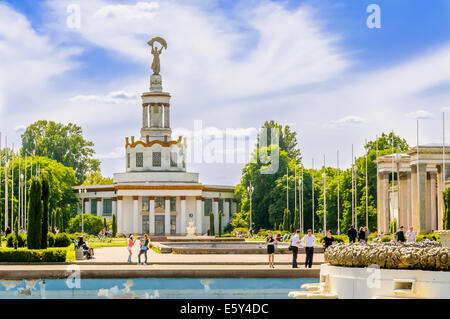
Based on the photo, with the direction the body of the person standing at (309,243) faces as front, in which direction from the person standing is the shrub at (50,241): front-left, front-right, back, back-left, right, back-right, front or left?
back-right

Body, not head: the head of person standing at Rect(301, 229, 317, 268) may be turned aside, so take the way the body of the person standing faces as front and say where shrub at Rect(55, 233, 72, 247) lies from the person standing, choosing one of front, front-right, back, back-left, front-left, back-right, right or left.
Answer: back-right

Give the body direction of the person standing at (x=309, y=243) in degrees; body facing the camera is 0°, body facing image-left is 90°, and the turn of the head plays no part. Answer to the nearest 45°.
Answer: approximately 0°

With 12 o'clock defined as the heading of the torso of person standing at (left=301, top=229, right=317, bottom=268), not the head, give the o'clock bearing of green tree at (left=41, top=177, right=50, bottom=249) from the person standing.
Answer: The green tree is roughly at 4 o'clock from the person standing.

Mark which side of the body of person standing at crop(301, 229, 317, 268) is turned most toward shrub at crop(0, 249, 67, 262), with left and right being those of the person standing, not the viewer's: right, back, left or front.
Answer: right
